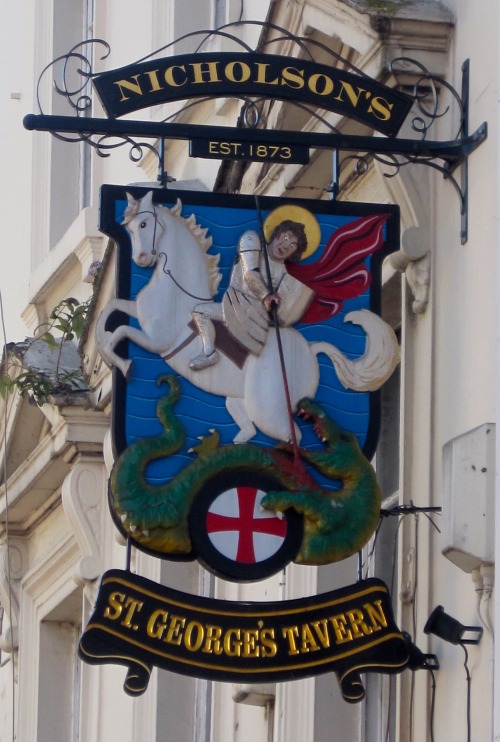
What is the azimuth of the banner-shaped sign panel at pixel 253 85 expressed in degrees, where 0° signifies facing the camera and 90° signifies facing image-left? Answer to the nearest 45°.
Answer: approximately 0°

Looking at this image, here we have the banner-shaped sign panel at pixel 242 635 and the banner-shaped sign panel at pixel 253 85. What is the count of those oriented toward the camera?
2

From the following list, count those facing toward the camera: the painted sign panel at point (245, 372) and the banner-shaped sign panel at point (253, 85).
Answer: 2

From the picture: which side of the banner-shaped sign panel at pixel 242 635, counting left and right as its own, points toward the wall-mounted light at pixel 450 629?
left
